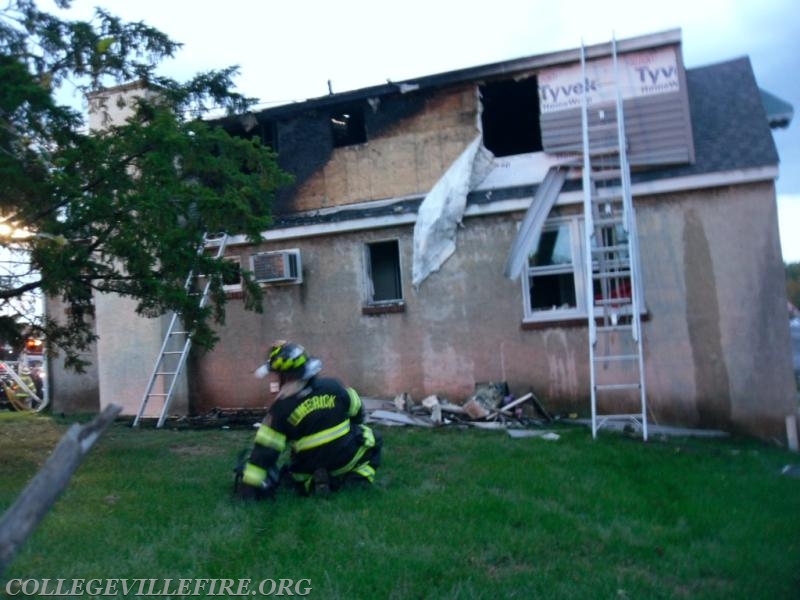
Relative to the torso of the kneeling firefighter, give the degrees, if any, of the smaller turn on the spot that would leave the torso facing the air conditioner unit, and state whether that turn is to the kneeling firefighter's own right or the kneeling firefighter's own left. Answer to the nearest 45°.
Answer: approximately 45° to the kneeling firefighter's own right

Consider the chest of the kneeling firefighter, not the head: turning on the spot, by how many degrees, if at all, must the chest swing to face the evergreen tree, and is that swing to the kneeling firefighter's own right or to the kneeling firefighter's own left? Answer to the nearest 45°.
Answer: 0° — they already face it

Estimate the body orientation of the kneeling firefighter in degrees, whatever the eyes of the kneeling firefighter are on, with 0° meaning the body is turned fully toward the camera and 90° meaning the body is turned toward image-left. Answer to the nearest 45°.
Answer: approximately 135°

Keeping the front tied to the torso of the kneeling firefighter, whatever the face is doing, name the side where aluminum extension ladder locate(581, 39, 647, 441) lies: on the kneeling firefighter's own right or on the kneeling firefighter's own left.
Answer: on the kneeling firefighter's own right

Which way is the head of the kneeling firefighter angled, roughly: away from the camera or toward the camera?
away from the camera

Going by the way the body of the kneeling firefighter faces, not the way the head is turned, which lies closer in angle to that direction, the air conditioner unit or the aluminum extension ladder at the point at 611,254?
the air conditioner unit

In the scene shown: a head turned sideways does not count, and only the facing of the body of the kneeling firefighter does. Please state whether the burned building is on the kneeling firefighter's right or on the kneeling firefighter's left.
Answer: on the kneeling firefighter's right
